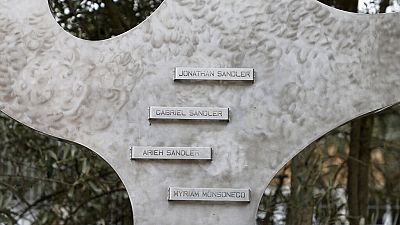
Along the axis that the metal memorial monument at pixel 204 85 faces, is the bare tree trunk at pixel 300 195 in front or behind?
behind

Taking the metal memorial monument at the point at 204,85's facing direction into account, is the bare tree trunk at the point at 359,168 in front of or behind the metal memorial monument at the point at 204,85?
behind

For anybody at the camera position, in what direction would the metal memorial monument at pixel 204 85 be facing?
facing the viewer

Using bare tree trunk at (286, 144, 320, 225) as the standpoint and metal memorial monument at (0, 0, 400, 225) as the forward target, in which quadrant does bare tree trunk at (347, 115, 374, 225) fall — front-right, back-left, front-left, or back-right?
back-left
